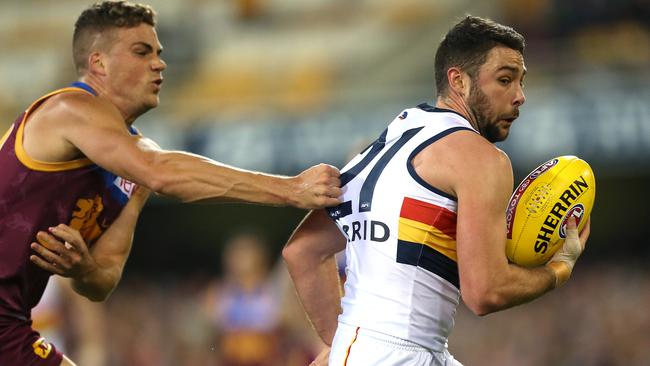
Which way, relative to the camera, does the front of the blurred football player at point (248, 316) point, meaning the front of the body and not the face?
toward the camera

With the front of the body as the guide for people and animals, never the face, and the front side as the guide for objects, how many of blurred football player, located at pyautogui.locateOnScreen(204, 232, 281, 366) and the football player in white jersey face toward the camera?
1

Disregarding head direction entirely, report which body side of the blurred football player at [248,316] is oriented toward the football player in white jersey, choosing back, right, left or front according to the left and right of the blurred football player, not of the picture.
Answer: front

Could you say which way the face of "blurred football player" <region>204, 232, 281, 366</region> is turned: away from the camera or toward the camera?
toward the camera
